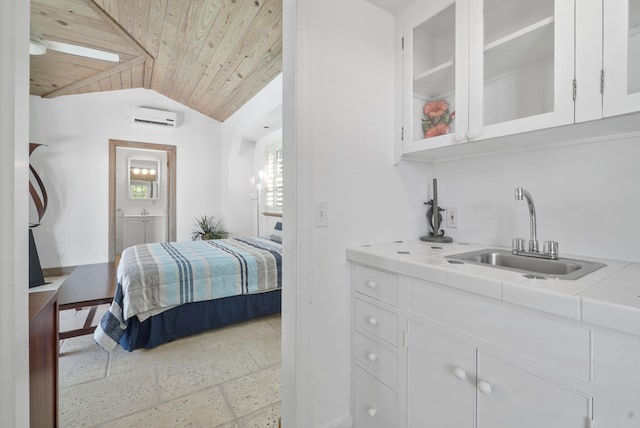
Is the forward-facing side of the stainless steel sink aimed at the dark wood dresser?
yes

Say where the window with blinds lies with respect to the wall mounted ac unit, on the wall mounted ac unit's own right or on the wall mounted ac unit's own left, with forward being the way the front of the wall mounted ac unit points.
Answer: on the wall mounted ac unit's own left

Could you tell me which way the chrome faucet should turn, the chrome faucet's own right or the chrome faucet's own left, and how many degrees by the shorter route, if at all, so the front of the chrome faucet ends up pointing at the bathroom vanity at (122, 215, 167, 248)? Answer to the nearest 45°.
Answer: approximately 45° to the chrome faucet's own right

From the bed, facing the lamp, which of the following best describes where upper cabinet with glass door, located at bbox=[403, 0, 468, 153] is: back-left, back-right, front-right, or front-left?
back-right

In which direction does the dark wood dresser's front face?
to the viewer's right

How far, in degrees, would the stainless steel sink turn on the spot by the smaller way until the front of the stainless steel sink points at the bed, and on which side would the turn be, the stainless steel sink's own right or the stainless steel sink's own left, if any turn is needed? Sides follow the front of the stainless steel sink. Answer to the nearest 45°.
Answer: approximately 45° to the stainless steel sink's own right

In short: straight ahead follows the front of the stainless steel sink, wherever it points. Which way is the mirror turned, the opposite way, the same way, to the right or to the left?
to the left

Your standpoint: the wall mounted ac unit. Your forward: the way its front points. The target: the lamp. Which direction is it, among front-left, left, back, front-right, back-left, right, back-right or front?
left

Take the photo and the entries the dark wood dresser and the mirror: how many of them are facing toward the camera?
1

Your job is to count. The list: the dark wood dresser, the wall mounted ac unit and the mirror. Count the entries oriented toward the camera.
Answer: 2
